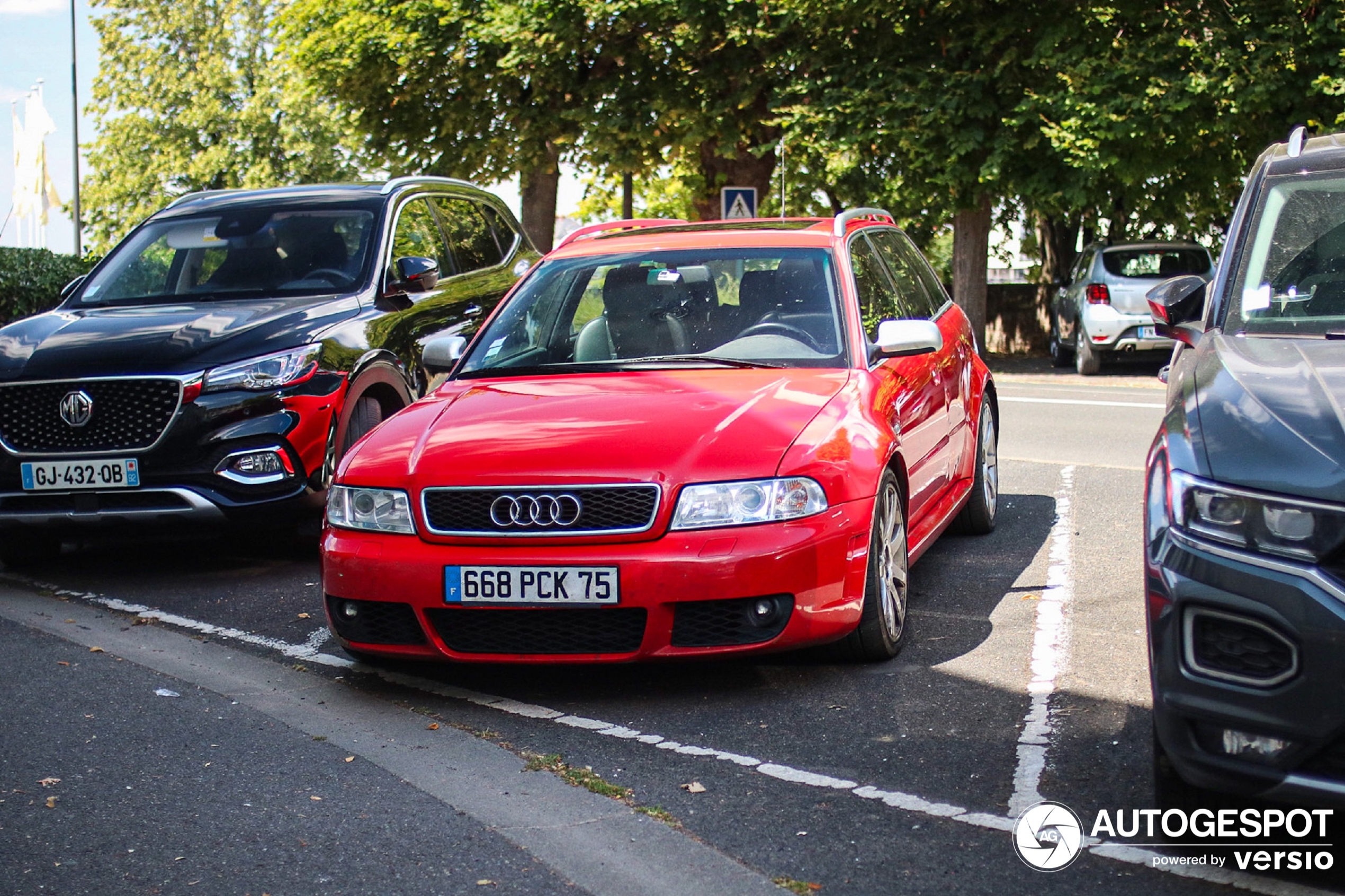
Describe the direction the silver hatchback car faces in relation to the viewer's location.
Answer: facing away from the viewer and to the left of the viewer

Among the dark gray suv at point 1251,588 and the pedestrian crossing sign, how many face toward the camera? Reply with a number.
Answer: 2

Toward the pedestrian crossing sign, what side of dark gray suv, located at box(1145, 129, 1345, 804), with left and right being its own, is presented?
back

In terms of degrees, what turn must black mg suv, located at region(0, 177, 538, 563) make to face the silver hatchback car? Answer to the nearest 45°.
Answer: approximately 180°

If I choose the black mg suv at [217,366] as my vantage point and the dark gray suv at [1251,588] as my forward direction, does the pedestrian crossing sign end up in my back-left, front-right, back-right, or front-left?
back-left

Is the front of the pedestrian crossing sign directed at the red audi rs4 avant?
yes

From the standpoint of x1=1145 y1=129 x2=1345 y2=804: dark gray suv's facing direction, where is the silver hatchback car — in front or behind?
behind

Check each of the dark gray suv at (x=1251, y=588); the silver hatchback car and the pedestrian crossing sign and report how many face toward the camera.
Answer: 2

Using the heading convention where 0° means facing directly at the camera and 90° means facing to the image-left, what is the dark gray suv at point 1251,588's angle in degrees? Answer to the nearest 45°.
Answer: approximately 0°

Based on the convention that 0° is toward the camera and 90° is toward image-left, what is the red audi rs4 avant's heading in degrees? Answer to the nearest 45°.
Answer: approximately 45°

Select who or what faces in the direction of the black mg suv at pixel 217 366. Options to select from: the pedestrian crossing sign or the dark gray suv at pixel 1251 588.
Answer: the pedestrian crossing sign

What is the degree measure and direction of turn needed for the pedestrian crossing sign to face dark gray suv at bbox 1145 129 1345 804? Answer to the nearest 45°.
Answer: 0° — it already faces it
